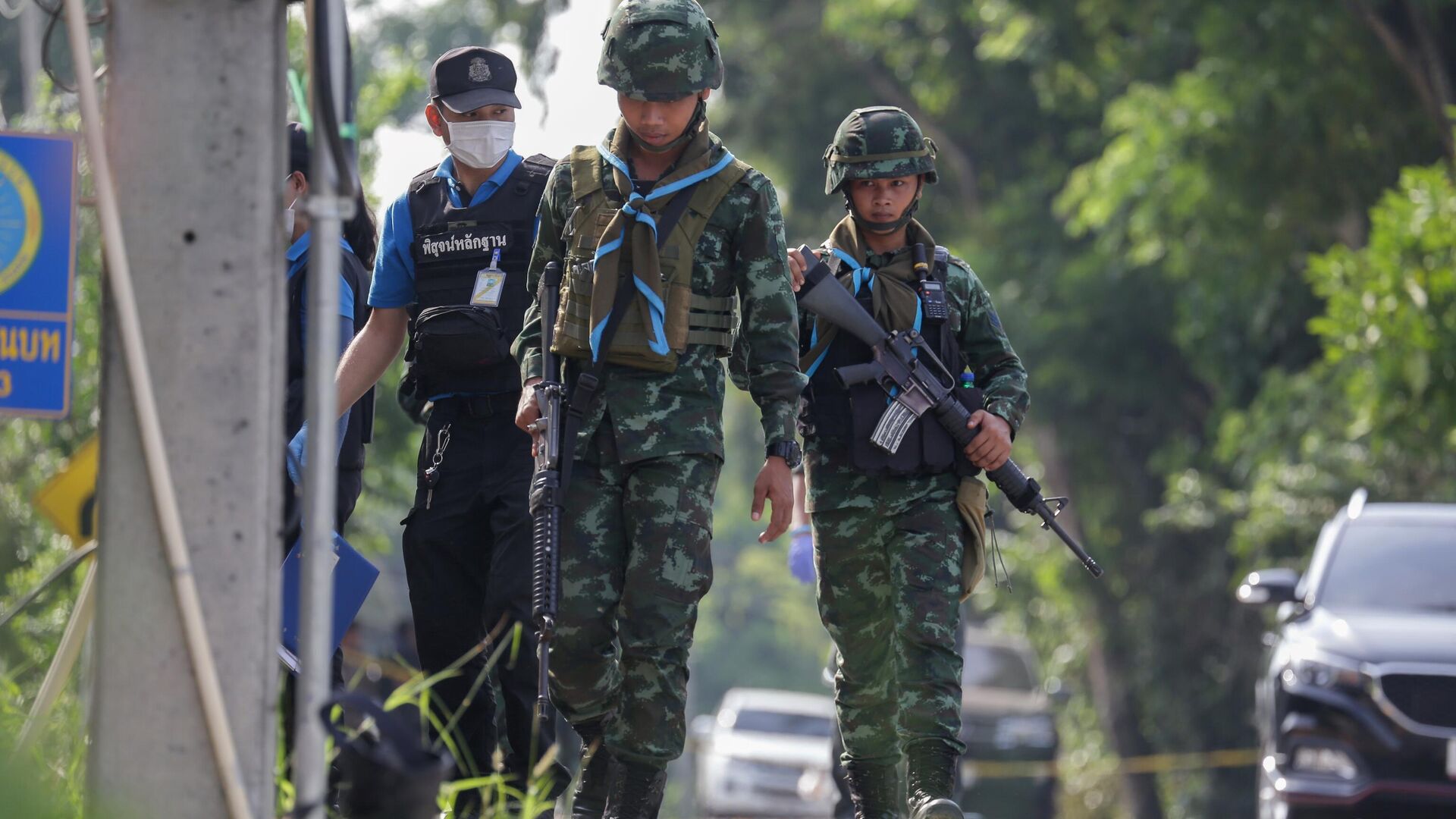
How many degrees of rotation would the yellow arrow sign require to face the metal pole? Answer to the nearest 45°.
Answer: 0° — it already faces it

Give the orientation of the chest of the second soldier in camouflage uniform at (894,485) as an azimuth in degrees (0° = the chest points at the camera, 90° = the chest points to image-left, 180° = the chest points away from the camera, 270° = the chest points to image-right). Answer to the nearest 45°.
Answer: approximately 0°

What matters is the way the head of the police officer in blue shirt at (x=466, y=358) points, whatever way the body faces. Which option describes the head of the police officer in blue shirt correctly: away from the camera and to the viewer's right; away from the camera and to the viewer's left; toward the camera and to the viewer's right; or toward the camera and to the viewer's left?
toward the camera and to the viewer's right

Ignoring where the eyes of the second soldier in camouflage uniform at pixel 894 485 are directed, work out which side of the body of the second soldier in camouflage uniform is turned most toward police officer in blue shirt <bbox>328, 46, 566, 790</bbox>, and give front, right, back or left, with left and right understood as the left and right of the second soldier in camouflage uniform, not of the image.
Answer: right

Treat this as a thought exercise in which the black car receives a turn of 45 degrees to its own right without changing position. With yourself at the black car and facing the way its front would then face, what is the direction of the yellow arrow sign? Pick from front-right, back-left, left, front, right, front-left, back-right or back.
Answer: front-right
